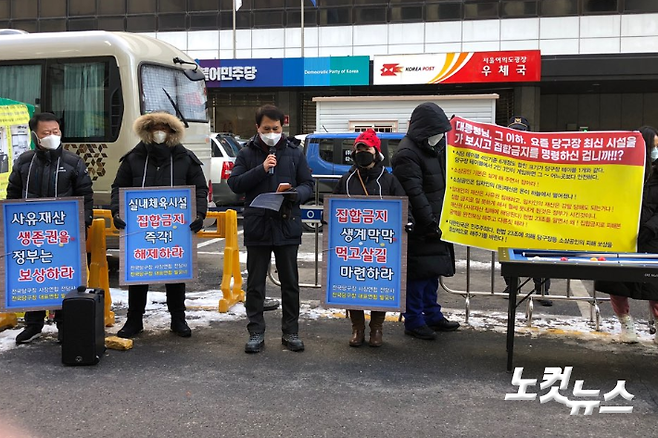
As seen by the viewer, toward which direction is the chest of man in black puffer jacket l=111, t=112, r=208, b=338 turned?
toward the camera

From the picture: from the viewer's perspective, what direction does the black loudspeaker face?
toward the camera

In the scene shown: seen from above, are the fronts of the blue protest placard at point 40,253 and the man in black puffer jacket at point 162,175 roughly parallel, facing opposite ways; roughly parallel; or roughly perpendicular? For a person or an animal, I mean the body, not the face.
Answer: roughly parallel

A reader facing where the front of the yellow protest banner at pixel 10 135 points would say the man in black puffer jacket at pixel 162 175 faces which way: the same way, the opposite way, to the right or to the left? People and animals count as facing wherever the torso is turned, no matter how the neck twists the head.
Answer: the same way

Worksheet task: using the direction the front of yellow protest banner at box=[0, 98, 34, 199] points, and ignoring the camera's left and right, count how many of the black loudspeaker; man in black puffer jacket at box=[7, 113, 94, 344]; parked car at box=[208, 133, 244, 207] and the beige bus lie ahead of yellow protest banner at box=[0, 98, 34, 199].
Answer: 2

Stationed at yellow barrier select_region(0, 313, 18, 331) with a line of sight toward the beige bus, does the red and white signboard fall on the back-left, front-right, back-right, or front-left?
front-right

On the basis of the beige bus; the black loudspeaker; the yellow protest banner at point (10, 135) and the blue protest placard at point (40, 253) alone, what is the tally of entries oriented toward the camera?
3

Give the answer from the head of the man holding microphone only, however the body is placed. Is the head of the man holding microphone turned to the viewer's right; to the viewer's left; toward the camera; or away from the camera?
toward the camera

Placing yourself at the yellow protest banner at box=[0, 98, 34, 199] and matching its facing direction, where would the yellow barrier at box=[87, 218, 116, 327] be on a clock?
The yellow barrier is roughly at 11 o'clock from the yellow protest banner.

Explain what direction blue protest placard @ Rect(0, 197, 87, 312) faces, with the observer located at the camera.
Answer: facing the viewer

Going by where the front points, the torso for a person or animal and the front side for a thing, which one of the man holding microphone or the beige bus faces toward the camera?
the man holding microphone

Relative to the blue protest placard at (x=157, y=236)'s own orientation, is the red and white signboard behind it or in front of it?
behind

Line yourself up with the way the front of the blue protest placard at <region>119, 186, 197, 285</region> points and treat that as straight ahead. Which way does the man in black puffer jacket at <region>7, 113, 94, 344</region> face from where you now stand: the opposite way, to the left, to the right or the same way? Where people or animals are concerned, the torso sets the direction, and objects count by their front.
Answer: the same way

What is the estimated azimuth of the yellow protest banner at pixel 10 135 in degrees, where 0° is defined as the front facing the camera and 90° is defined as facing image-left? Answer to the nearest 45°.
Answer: approximately 0°

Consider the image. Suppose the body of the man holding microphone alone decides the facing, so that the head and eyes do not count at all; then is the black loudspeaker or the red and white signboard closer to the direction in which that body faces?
the black loudspeaker
